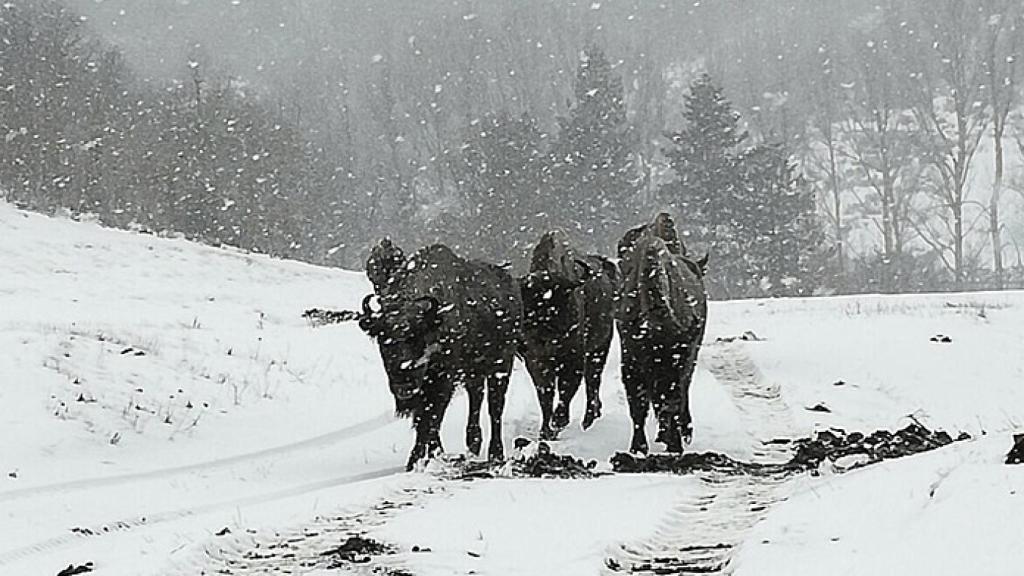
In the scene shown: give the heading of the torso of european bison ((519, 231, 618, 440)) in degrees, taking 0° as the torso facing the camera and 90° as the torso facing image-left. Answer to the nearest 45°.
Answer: approximately 45°

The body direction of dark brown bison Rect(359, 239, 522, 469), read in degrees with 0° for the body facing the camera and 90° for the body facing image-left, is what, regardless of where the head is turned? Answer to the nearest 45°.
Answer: approximately 45°

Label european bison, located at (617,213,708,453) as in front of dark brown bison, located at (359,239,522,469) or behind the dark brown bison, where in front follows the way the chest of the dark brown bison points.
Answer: behind

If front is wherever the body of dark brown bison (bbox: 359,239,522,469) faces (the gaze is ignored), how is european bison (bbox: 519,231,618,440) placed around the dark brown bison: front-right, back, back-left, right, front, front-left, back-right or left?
back
